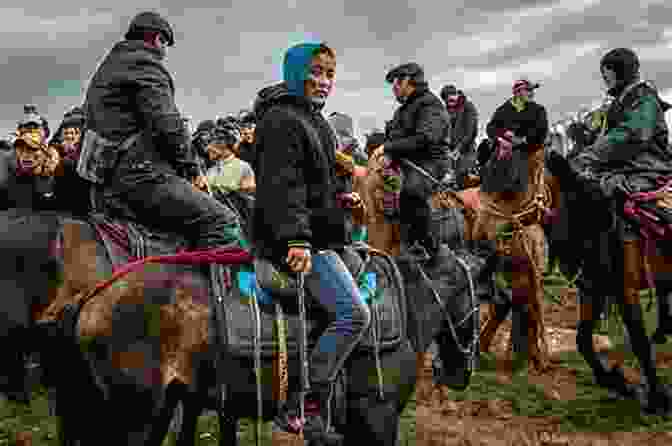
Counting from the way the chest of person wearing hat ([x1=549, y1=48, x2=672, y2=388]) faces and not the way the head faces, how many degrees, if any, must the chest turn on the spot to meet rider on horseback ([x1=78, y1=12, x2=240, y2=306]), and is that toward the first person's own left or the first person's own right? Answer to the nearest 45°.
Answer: approximately 45° to the first person's own left

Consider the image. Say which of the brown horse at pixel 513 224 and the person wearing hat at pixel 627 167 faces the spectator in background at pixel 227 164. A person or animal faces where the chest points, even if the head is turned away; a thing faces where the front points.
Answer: the person wearing hat

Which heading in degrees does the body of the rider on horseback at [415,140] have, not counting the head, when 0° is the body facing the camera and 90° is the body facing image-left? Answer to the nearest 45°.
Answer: approximately 90°

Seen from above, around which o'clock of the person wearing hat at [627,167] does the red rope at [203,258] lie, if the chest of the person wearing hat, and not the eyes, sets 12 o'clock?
The red rope is roughly at 10 o'clock from the person wearing hat.

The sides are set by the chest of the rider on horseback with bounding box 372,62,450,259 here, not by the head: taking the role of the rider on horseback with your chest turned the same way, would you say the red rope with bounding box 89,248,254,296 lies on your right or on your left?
on your left

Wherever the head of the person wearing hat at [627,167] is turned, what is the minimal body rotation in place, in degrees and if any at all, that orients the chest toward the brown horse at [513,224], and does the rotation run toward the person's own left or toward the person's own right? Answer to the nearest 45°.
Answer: approximately 45° to the person's own right

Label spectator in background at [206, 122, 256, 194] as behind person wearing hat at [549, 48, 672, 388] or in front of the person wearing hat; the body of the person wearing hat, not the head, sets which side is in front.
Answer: in front

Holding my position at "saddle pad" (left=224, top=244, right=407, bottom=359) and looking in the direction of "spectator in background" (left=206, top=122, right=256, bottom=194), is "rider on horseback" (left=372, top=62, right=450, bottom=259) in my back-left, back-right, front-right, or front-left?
front-right

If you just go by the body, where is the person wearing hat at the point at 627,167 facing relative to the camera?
to the viewer's left

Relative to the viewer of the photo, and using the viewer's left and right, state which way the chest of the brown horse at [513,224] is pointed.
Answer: facing the viewer and to the right of the viewer
